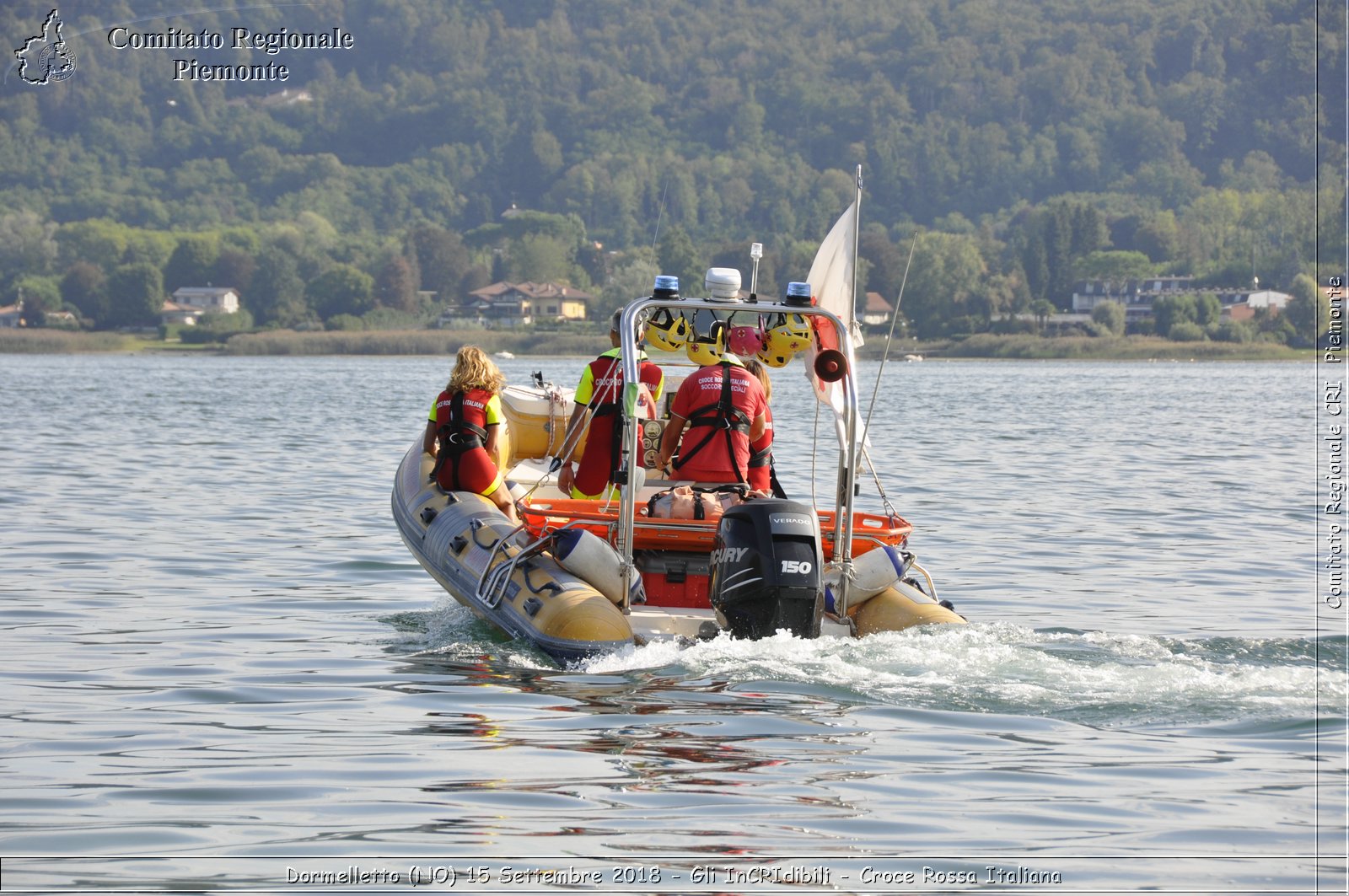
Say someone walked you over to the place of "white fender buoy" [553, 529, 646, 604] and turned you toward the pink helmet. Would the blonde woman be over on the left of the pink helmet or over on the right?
left

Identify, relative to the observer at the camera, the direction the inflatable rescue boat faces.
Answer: facing away from the viewer and to the left of the viewer
